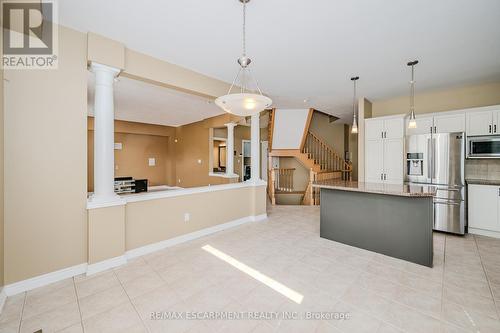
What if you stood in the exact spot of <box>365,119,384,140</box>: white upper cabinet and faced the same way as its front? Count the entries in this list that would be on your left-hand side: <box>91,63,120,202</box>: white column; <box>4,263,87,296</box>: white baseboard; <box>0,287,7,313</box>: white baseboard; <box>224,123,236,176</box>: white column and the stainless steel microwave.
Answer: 1

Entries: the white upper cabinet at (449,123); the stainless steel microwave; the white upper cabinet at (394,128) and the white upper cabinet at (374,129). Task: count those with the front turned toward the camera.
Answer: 4

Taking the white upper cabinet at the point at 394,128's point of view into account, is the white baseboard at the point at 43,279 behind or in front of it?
in front

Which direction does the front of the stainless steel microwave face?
toward the camera

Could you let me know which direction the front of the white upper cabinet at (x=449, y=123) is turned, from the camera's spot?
facing the viewer

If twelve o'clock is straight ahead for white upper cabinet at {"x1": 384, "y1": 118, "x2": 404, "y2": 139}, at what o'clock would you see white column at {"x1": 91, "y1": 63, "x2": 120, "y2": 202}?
The white column is roughly at 1 o'clock from the white upper cabinet.

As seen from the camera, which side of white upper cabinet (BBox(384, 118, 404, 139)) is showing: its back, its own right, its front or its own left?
front

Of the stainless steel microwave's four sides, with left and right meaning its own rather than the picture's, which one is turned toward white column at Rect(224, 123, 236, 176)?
right

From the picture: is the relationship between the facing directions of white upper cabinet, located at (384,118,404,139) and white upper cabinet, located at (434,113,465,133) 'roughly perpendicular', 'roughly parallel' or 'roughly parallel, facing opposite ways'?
roughly parallel

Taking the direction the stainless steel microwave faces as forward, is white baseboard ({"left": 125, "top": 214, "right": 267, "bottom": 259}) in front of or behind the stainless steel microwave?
in front

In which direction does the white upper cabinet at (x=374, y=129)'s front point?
toward the camera

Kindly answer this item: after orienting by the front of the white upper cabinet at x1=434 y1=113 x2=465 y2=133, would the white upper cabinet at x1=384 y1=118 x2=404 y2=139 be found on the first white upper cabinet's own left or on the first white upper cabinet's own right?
on the first white upper cabinet's own right

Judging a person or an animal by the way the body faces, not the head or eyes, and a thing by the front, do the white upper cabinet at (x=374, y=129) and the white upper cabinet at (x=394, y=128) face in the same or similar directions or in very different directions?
same or similar directions
